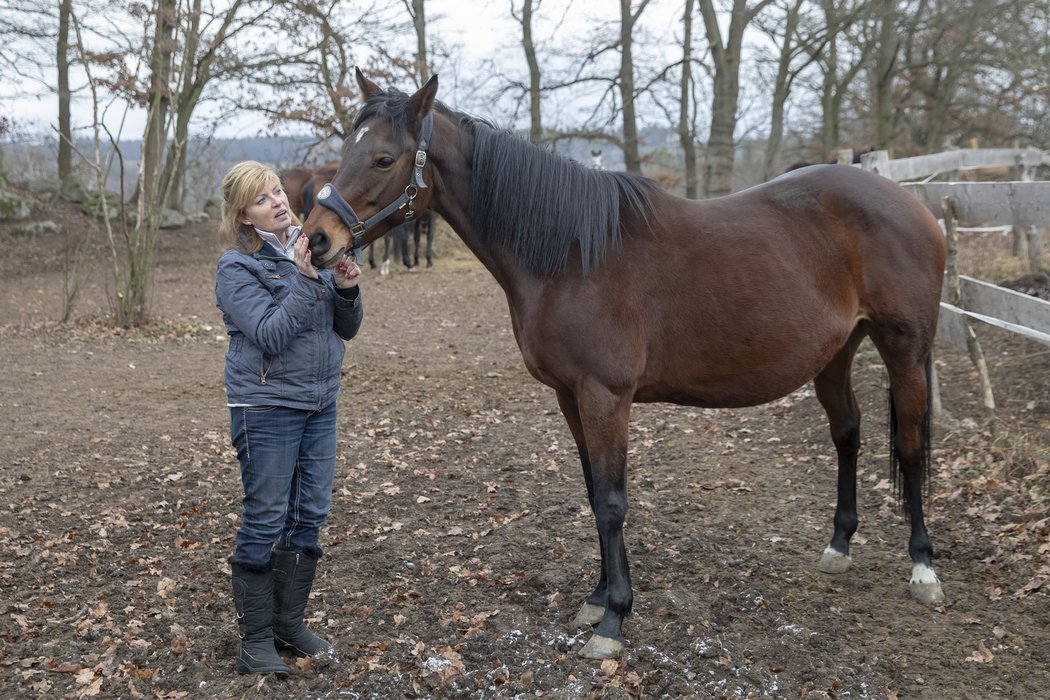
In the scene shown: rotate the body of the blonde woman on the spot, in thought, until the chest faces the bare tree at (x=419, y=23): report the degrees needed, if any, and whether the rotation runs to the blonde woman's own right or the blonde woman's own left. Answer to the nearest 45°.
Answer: approximately 135° to the blonde woman's own left

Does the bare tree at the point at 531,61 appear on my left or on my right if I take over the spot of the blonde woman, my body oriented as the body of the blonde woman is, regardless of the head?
on my left

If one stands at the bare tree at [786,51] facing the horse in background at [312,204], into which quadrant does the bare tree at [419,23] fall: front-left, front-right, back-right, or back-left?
front-right

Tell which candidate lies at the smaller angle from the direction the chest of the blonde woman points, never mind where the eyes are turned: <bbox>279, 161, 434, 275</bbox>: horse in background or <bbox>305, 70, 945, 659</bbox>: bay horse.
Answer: the bay horse

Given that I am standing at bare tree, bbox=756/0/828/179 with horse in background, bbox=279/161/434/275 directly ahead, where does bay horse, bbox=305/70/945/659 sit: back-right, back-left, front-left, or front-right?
front-left

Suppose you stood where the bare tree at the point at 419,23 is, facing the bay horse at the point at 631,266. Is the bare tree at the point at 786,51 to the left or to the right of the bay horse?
left

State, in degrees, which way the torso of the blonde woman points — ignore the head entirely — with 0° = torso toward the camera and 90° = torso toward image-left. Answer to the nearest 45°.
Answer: approximately 315°

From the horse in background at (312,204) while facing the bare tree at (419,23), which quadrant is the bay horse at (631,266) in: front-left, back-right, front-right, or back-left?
back-right

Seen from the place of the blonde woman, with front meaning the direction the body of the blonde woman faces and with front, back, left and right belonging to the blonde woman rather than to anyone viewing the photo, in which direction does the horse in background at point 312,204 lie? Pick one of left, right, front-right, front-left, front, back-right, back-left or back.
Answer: back-left

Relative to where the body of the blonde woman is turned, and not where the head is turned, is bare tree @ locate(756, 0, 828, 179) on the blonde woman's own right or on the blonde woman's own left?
on the blonde woman's own left

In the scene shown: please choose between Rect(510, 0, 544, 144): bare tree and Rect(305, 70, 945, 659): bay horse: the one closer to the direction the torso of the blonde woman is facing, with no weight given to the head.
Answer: the bay horse

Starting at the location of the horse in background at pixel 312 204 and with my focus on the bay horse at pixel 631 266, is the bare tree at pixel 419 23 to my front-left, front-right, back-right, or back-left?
back-left
